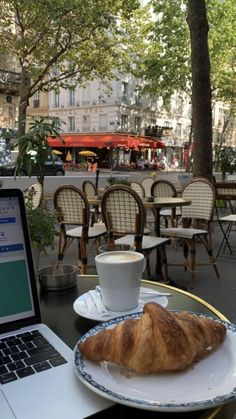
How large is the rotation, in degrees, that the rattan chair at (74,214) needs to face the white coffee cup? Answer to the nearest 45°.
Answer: approximately 135° to its right

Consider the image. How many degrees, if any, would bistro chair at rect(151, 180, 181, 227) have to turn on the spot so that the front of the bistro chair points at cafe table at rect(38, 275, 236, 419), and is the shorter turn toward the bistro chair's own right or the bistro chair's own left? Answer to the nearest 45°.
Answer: approximately 45° to the bistro chair's own right

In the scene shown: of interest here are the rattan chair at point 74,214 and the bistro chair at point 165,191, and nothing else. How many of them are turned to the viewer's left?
0

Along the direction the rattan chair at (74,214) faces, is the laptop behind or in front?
behind

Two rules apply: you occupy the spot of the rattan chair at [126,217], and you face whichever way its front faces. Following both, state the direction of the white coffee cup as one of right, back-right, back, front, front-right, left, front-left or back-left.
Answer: back-right

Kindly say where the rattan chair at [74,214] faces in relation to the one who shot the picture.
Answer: facing away from the viewer and to the right of the viewer

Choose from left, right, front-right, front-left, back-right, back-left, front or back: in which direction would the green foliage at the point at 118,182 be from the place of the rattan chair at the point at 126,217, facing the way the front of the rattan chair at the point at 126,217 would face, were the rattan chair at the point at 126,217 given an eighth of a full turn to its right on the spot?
left

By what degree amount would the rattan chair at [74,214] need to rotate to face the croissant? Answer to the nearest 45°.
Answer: approximately 135° to its right

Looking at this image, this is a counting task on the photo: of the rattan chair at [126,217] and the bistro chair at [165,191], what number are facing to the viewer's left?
0

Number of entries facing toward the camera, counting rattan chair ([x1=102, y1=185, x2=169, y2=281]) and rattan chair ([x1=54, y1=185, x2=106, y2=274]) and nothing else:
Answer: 0

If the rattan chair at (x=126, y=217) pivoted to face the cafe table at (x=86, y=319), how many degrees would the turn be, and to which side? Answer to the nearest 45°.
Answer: approximately 135° to its right

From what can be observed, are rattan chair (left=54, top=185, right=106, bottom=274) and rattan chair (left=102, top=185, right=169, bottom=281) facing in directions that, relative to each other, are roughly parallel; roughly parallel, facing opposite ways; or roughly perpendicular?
roughly parallel

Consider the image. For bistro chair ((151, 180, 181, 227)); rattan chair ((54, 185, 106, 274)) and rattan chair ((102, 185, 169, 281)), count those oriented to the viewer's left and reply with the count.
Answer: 0

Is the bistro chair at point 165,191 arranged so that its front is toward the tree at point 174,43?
no
